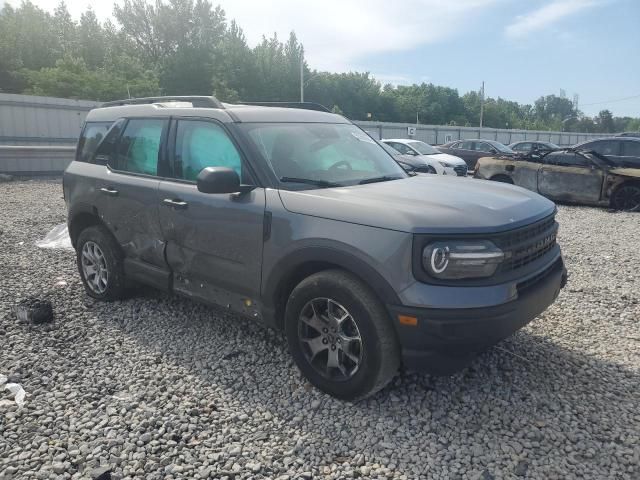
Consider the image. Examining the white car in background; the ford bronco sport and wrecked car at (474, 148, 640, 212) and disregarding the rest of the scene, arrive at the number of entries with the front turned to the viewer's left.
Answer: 0

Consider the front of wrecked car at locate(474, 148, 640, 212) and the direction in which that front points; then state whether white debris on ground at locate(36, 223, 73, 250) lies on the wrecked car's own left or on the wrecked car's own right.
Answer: on the wrecked car's own right

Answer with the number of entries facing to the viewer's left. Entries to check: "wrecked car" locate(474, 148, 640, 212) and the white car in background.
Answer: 0

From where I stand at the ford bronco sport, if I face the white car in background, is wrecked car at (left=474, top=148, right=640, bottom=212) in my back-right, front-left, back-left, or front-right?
front-right

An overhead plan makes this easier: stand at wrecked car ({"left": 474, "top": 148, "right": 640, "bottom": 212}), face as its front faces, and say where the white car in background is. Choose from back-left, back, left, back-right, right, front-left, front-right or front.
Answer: back

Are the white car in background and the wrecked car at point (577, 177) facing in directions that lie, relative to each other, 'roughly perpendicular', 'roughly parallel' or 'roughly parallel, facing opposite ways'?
roughly parallel

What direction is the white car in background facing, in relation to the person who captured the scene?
facing the viewer and to the right of the viewer

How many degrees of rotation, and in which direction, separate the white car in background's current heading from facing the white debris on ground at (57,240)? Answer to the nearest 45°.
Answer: approximately 90° to its right

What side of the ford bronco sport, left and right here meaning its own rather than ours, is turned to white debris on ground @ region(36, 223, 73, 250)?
back

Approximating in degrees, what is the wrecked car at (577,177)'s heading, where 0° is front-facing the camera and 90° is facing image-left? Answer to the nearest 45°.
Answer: approximately 315°

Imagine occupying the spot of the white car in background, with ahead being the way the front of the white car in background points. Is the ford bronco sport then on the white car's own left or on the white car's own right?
on the white car's own right

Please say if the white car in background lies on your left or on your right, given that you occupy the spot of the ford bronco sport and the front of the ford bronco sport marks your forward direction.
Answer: on your left

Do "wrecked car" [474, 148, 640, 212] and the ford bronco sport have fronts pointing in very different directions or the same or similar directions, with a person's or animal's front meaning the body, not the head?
same or similar directions

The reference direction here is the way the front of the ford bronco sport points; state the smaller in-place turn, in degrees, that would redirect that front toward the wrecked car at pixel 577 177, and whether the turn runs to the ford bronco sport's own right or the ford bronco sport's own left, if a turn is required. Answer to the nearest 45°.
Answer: approximately 90° to the ford bronco sport's own left
